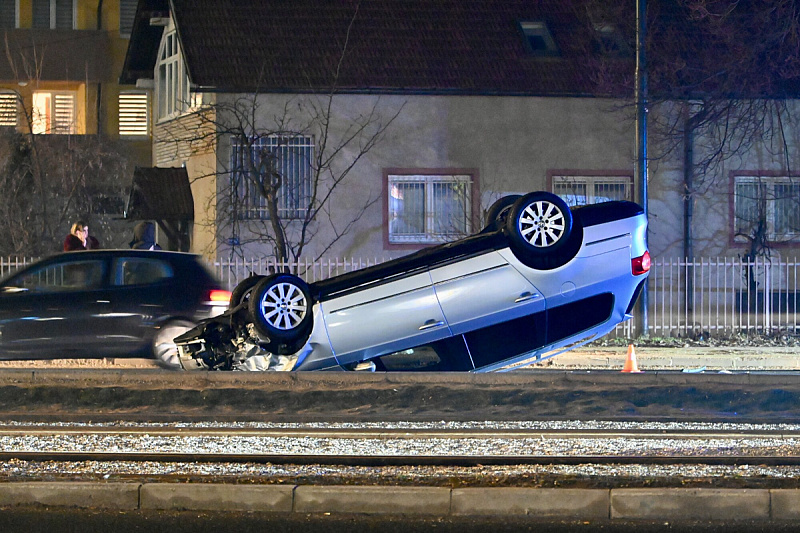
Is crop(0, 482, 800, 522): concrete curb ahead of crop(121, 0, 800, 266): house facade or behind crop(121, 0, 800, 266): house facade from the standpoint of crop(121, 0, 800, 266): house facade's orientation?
ahead

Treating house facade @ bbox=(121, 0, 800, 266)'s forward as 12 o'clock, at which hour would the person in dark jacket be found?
The person in dark jacket is roughly at 1 o'clock from the house facade.

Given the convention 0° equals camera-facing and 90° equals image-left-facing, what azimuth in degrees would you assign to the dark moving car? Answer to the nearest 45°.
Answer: approximately 90°

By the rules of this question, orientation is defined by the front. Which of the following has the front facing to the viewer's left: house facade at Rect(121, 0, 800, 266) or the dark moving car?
the dark moving car

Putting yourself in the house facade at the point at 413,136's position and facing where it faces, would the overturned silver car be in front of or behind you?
in front

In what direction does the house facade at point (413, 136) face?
toward the camera

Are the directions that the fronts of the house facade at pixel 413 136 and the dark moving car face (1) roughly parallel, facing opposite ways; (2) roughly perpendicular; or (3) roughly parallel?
roughly perpendicular

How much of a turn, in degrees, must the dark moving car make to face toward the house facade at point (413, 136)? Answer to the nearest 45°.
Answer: approximately 135° to its right

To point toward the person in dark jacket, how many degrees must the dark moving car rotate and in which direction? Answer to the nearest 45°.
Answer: approximately 90° to its right

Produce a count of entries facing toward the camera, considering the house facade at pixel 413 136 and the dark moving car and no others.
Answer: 1

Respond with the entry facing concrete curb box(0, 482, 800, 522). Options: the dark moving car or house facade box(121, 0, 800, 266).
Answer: the house facade
